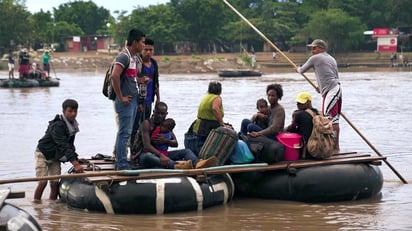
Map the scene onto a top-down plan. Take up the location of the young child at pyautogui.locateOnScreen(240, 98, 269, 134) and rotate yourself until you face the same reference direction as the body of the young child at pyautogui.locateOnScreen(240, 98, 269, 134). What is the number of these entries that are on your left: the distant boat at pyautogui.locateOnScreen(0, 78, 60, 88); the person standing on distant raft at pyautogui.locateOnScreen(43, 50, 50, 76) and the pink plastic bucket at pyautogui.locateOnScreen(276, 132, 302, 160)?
1

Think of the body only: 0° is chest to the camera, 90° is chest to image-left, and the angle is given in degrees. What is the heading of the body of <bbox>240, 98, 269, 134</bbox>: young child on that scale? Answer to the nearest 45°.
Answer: approximately 45°

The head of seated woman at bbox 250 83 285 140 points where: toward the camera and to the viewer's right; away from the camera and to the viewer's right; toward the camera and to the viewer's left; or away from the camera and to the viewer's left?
toward the camera and to the viewer's left

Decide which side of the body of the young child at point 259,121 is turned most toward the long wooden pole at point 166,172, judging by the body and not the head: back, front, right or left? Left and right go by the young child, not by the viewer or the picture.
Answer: front

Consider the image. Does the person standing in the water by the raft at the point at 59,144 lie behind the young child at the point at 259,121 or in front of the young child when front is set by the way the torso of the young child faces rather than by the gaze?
in front

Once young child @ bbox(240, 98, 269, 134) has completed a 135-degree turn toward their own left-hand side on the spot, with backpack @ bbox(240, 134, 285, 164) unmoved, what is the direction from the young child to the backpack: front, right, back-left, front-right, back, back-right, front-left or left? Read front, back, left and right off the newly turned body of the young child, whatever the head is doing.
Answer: right

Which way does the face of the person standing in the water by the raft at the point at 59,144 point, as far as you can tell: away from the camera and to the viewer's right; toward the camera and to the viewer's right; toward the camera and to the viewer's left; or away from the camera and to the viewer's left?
toward the camera and to the viewer's right

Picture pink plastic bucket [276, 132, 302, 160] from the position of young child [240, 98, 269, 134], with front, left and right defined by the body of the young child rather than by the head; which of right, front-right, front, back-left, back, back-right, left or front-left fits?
left
